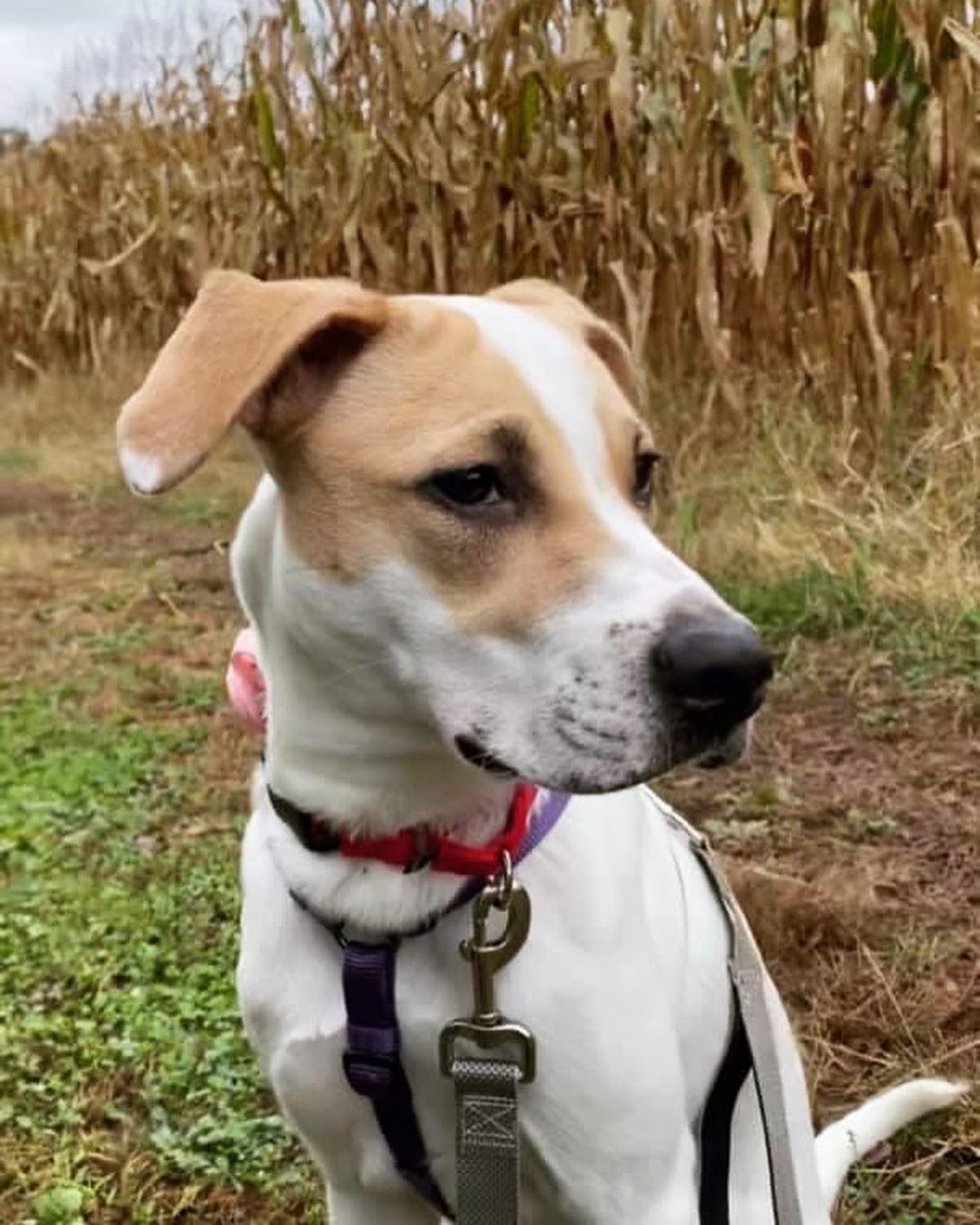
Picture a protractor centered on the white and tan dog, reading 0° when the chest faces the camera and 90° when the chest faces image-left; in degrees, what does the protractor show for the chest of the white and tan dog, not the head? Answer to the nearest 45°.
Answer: approximately 45°
